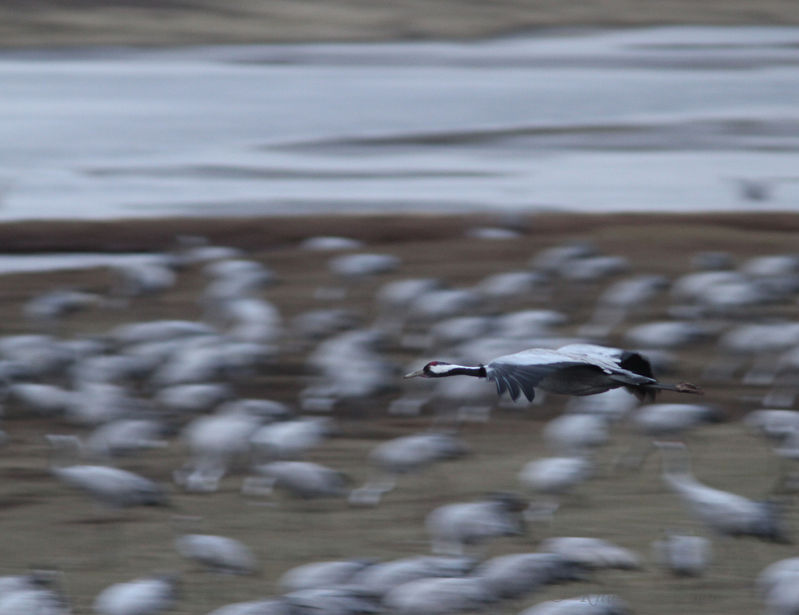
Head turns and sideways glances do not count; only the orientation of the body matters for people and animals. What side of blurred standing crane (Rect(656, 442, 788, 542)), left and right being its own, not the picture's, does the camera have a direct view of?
left

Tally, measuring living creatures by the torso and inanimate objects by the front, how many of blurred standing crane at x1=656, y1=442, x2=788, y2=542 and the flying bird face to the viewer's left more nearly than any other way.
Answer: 2

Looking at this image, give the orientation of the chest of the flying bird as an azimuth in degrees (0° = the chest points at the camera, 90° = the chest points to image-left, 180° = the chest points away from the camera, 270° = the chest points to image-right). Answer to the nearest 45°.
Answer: approximately 90°
